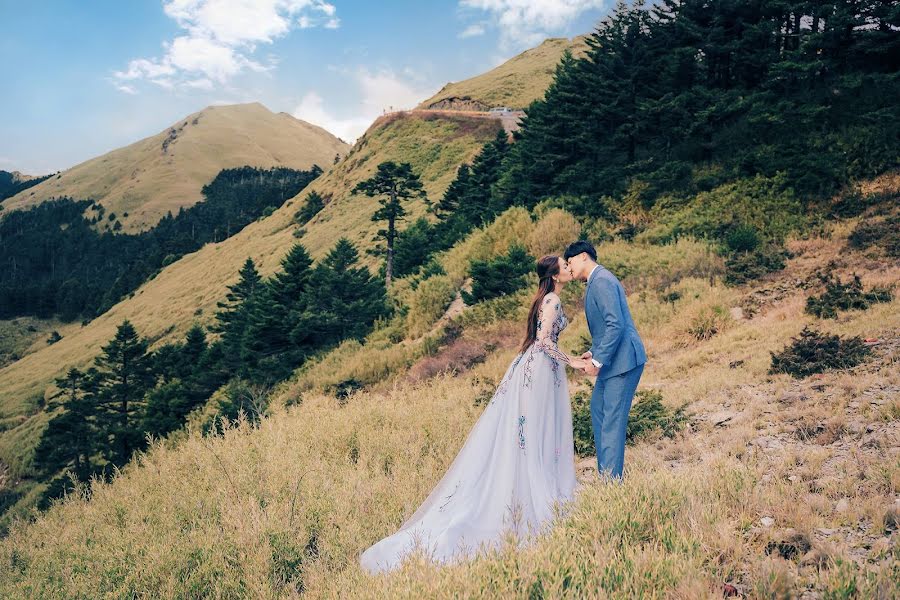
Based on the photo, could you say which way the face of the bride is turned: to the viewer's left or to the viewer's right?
to the viewer's right

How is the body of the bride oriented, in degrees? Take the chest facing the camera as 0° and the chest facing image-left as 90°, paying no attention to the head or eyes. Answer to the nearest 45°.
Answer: approximately 270°

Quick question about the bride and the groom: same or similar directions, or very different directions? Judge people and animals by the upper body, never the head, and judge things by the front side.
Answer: very different directions

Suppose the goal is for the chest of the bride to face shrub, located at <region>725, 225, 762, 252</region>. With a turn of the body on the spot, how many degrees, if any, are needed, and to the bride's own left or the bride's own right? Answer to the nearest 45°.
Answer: approximately 45° to the bride's own left

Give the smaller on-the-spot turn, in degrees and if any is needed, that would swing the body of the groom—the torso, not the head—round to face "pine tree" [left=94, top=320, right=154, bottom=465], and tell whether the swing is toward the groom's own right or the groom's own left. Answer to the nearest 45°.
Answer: approximately 45° to the groom's own right

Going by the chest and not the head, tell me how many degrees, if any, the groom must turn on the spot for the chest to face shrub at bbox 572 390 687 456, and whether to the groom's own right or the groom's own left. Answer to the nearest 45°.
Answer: approximately 90° to the groom's own right

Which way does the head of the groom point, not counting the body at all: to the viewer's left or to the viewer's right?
to the viewer's left

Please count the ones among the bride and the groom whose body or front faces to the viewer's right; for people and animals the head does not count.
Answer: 1

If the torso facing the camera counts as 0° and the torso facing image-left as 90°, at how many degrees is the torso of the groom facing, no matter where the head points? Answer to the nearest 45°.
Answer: approximately 90°
